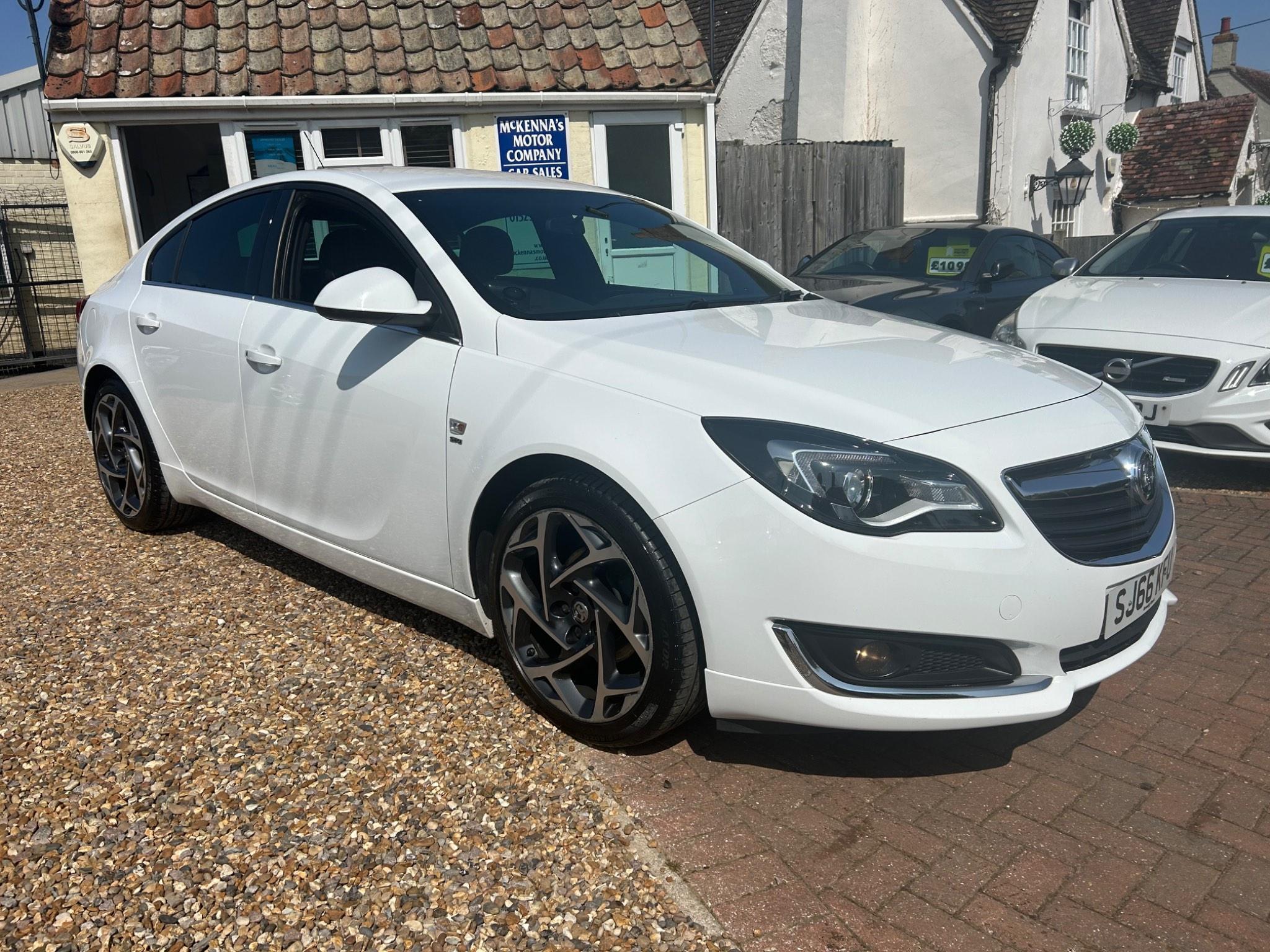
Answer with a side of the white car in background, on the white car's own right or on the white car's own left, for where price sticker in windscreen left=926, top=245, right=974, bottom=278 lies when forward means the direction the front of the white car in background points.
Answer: on the white car's own right

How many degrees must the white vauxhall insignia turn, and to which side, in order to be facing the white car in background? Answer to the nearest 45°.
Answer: approximately 90° to its left

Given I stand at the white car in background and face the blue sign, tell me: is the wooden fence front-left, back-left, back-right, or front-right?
front-right

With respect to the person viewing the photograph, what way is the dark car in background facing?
facing the viewer and to the left of the viewer

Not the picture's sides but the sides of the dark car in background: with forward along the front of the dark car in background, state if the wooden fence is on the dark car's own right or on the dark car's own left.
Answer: on the dark car's own right

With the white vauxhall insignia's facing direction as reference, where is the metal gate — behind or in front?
behind

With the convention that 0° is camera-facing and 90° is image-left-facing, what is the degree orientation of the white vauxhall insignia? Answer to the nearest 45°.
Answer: approximately 315°

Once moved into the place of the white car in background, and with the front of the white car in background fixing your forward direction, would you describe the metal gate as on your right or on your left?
on your right

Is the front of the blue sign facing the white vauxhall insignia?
yes

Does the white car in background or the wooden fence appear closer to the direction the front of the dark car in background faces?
the white car in background

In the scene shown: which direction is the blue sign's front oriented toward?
toward the camera

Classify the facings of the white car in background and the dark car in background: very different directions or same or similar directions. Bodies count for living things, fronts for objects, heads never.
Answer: same or similar directions

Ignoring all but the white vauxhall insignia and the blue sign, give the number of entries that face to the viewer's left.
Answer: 0
